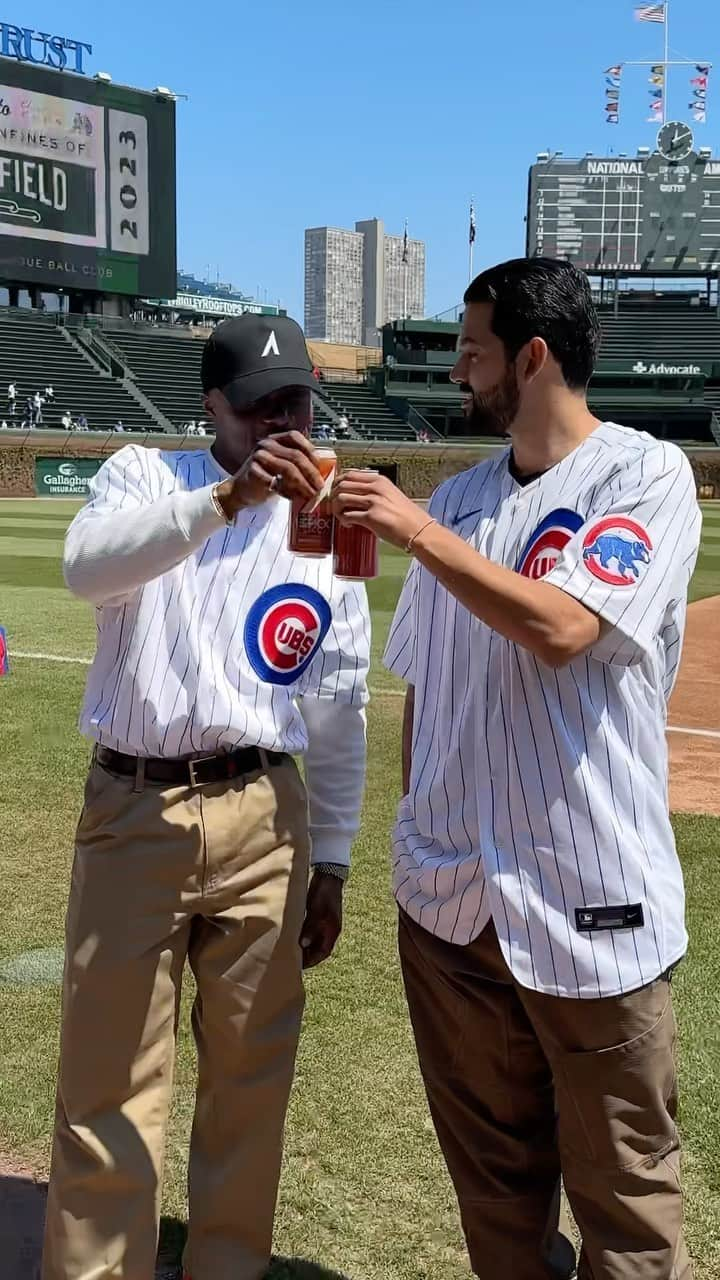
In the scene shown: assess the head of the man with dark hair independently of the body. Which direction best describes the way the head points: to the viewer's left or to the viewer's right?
to the viewer's left

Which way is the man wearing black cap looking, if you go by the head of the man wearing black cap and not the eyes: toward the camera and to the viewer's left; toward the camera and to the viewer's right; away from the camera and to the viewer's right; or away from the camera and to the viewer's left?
toward the camera and to the viewer's right

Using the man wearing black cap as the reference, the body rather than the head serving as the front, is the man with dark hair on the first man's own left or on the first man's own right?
on the first man's own left

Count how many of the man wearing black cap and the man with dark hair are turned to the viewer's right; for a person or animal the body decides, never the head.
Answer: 0

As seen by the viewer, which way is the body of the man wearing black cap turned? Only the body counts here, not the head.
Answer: toward the camera

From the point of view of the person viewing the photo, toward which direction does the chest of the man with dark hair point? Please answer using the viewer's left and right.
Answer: facing the viewer and to the left of the viewer
